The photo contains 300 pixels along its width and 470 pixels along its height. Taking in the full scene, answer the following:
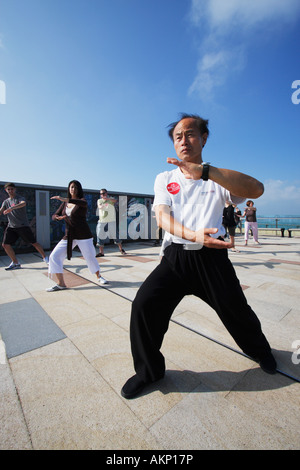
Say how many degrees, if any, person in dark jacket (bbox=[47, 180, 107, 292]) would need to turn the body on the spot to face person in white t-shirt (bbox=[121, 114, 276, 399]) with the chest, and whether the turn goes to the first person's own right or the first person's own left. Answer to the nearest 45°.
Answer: approximately 45° to the first person's own left

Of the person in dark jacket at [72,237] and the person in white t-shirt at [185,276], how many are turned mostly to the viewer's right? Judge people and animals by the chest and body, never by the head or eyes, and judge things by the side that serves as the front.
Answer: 0

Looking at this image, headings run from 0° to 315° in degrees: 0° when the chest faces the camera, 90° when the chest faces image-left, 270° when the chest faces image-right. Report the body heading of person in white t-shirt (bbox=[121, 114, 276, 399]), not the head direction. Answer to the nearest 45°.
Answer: approximately 0°

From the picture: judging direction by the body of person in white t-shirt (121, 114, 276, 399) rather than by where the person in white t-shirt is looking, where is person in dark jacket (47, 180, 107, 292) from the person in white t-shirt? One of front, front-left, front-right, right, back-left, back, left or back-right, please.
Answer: back-right
